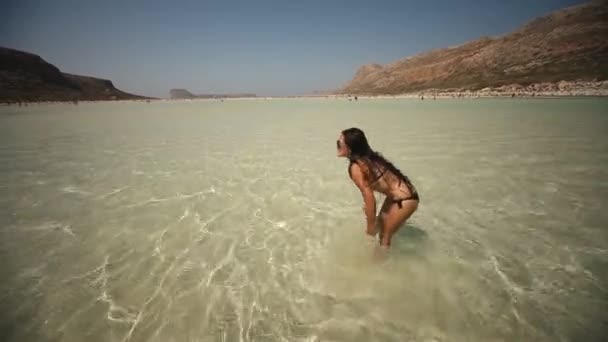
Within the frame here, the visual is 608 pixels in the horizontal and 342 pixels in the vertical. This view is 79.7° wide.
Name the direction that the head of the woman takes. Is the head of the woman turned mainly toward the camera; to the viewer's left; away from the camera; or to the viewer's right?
to the viewer's left

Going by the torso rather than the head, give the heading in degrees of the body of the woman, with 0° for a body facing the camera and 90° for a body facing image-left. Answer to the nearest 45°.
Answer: approximately 90°
